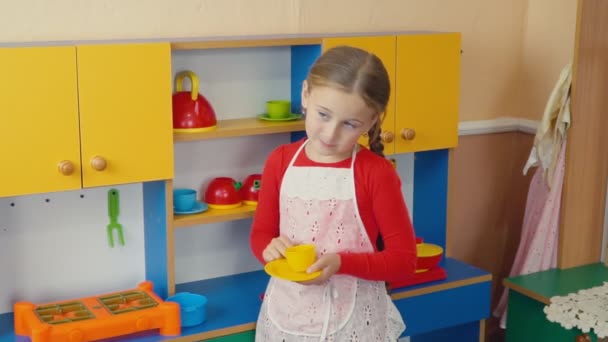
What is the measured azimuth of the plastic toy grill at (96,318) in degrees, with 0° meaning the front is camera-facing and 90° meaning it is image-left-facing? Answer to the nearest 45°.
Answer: approximately 0°

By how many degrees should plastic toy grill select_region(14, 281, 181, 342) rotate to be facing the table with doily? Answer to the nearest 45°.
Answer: approximately 90° to its left

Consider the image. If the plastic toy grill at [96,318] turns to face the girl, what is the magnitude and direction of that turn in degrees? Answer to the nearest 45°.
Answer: approximately 45° to its left

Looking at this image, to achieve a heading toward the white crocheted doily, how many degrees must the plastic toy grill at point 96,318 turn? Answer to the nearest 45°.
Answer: approximately 90° to its left

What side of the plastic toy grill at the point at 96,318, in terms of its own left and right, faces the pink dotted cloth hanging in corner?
left
